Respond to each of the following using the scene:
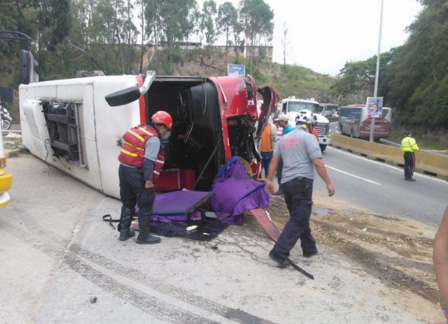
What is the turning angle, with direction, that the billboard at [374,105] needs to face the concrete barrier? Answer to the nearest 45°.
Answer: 0° — it already faces it

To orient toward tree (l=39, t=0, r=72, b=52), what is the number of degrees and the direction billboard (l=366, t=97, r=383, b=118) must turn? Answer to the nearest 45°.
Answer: approximately 90° to its right

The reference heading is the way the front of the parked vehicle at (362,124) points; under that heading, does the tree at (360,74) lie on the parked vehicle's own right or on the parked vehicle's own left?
on the parked vehicle's own right

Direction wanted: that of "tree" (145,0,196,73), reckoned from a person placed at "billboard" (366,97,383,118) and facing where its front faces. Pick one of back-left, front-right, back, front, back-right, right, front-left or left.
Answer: back-right

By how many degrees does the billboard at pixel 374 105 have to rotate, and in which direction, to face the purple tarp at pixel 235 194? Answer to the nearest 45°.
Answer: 0° — it already faces it

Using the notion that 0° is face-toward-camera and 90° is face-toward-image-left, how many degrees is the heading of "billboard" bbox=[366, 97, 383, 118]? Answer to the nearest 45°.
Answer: approximately 0°

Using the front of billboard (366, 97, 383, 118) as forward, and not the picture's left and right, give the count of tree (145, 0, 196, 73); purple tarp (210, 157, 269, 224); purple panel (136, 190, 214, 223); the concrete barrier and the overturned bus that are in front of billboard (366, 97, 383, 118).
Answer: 4
